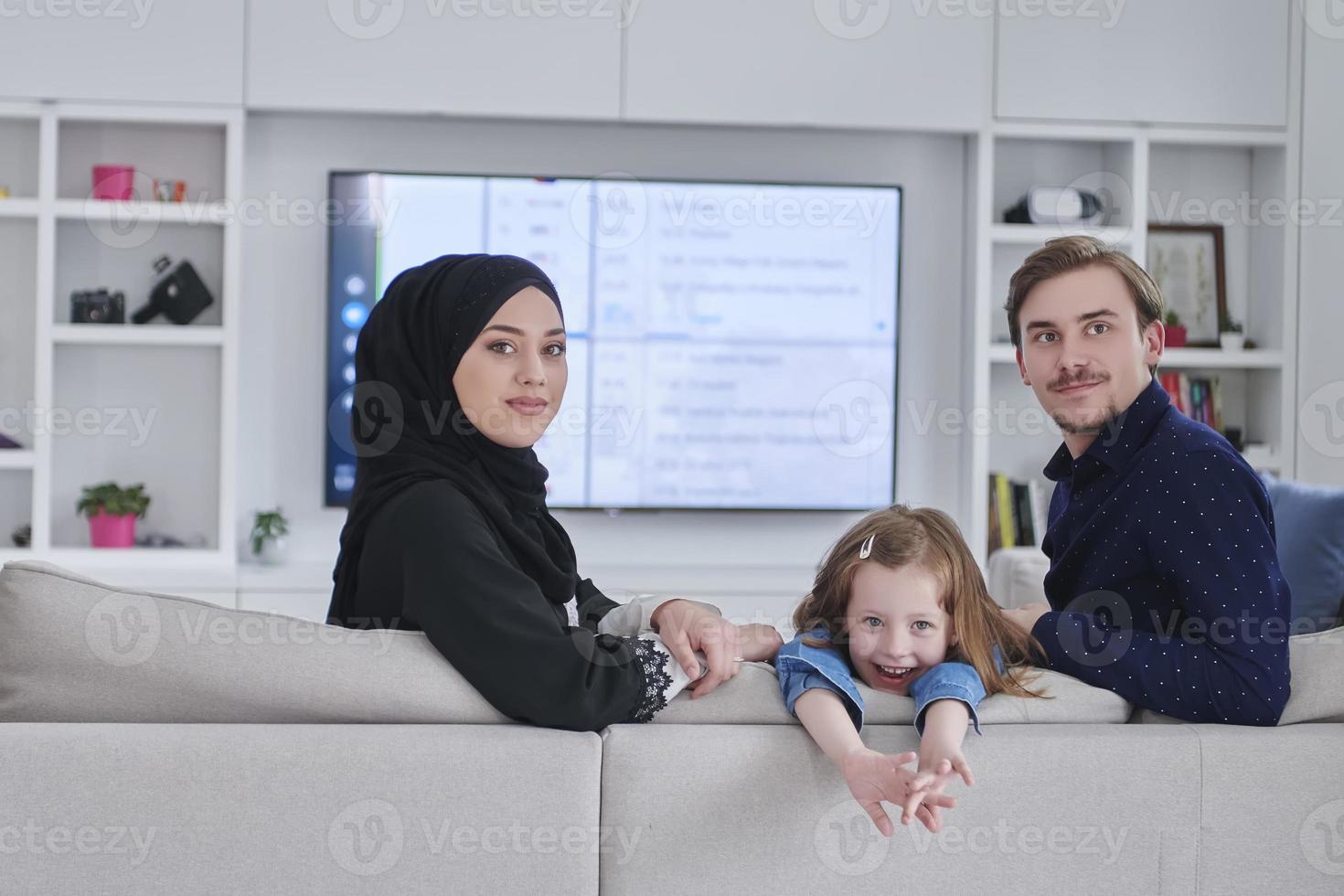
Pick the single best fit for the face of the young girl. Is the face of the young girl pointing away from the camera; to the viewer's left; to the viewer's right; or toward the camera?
toward the camera

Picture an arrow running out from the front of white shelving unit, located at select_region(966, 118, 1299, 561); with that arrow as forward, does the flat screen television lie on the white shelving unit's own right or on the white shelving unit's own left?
on the white shelving unit's own right

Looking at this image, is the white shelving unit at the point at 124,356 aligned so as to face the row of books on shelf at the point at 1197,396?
no

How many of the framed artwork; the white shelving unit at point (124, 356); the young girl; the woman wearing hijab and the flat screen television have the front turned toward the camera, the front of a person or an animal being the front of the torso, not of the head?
4

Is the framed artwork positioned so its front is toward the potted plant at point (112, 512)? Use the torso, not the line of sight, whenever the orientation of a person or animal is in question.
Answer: no

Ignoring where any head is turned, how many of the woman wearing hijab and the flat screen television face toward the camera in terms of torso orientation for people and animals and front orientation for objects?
1

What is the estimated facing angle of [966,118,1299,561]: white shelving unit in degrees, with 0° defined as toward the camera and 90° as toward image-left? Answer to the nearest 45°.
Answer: approximately 0°

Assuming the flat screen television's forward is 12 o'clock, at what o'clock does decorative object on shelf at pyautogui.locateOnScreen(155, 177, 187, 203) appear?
The decorative object on shelf is roughly at 3 o'clock from the flat screen television.

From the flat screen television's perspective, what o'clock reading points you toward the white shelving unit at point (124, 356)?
The white shelving unit is roughly at 3 o'clock from the flat screen television.

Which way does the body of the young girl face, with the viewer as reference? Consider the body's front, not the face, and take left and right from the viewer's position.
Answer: facing the viewer

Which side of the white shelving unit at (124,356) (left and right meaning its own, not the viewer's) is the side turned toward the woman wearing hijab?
front
